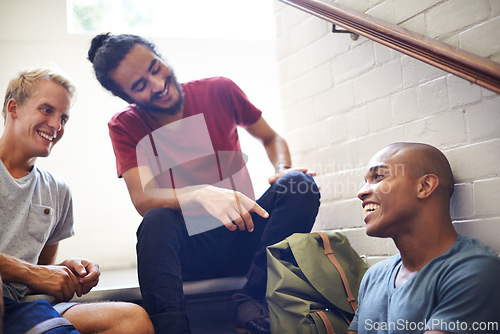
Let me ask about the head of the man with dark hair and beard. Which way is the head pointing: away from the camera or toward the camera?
toward the camera

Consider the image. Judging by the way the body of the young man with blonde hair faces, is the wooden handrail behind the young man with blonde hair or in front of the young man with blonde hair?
in front

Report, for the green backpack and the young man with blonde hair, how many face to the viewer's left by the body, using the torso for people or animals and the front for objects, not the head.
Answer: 0

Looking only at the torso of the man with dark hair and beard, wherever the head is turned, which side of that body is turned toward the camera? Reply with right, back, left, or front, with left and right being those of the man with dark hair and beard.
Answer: front

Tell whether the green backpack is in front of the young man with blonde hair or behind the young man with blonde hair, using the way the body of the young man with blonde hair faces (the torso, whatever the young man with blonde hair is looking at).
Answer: in front

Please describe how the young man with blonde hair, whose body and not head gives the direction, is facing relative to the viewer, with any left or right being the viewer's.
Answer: facing the viewer and to the right of the viewer

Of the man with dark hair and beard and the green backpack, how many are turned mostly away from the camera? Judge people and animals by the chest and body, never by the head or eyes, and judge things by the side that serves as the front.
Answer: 0

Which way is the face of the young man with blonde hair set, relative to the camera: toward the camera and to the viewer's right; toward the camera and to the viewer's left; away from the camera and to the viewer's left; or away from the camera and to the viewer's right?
toward the camera and to the viewer's right
